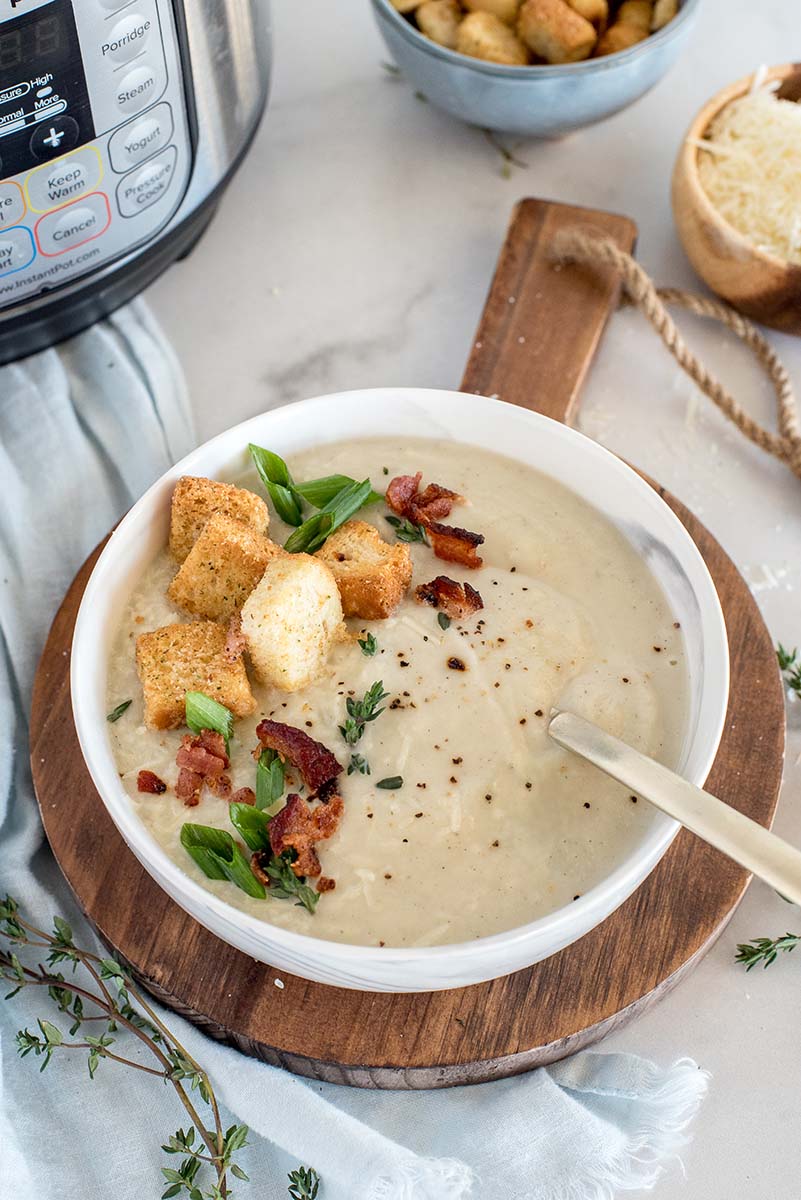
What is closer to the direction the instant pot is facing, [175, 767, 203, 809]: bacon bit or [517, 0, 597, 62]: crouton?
the bacon bit

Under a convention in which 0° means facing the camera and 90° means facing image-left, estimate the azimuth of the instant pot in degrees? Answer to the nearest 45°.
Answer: approximately 0°

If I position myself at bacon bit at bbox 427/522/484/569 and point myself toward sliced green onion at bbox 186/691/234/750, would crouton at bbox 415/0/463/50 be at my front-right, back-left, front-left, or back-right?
back-right

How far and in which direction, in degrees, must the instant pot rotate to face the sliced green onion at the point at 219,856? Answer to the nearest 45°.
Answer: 0° — it already faces it

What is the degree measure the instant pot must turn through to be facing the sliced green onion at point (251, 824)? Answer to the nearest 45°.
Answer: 0° — it already faces it

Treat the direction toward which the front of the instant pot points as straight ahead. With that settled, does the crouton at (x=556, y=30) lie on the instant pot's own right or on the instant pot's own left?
on the instant pot's own left

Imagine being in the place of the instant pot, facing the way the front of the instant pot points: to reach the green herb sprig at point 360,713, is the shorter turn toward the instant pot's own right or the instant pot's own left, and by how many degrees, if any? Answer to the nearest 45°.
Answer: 0° — it already faces it
